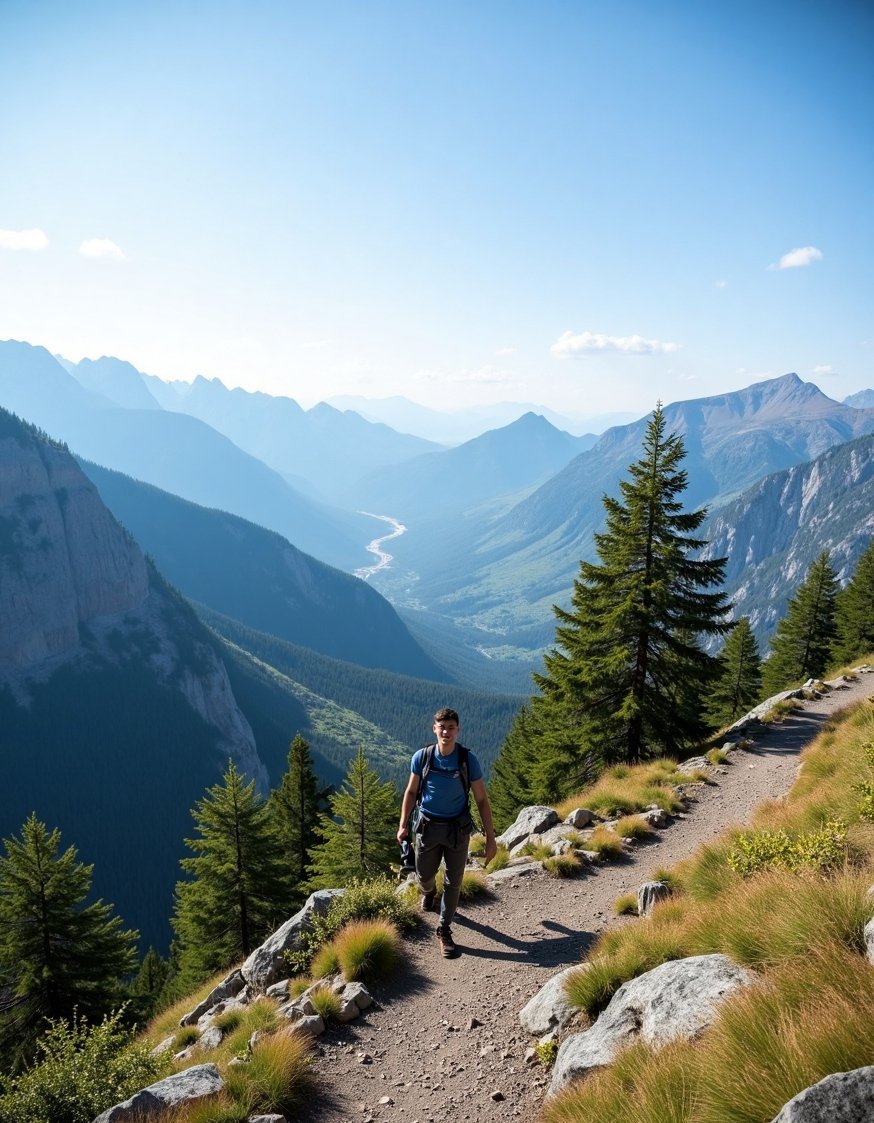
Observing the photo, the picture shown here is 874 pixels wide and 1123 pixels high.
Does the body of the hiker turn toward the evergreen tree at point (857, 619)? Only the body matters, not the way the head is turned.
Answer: no

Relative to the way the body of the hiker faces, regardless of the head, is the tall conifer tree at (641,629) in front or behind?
behind

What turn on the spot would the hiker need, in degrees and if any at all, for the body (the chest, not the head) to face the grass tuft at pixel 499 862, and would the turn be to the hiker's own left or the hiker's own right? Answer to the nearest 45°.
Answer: approximately 180°

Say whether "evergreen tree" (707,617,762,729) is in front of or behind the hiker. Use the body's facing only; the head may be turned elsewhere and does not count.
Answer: behind

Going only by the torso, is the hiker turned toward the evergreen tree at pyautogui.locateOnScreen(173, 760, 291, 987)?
no

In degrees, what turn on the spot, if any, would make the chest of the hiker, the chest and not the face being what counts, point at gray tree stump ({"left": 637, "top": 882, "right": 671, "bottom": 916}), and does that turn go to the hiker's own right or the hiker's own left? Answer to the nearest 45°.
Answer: approximately 90° to the hiker's own left

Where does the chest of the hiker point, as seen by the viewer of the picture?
toward the camera

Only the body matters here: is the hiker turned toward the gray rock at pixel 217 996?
no
